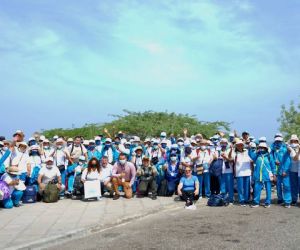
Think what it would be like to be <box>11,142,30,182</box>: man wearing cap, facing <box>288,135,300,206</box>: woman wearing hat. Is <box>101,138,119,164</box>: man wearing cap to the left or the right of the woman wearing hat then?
left

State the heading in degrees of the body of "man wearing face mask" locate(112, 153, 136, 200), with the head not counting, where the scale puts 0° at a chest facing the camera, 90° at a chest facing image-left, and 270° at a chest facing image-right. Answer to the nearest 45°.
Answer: approximately 0°

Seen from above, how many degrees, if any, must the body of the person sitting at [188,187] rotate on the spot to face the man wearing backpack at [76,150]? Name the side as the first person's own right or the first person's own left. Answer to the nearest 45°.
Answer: approximately 90° to the first person's own right

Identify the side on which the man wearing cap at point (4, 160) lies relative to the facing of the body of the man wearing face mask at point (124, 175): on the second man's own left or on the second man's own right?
on the second man's own right

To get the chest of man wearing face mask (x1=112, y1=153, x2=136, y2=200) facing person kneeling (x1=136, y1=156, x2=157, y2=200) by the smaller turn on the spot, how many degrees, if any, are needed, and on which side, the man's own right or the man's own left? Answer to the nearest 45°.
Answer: approximately 90° to the man's own left

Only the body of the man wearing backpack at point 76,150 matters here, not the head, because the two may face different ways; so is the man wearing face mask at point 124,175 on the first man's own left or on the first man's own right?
on the first man's own left

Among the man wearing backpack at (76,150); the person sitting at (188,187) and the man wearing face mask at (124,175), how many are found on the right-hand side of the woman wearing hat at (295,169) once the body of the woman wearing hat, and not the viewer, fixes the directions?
3

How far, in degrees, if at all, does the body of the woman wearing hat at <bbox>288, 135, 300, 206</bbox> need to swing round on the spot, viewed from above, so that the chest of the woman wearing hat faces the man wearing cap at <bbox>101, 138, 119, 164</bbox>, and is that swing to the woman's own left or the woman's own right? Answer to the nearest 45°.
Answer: approximately 90° to the woman's own right

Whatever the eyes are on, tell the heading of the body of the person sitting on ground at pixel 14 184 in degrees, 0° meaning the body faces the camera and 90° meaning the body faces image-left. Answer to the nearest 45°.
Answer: approximately 315°

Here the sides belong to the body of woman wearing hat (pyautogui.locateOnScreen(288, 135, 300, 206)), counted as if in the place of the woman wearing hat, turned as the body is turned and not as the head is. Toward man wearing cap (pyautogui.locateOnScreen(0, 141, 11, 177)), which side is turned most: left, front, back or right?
right
